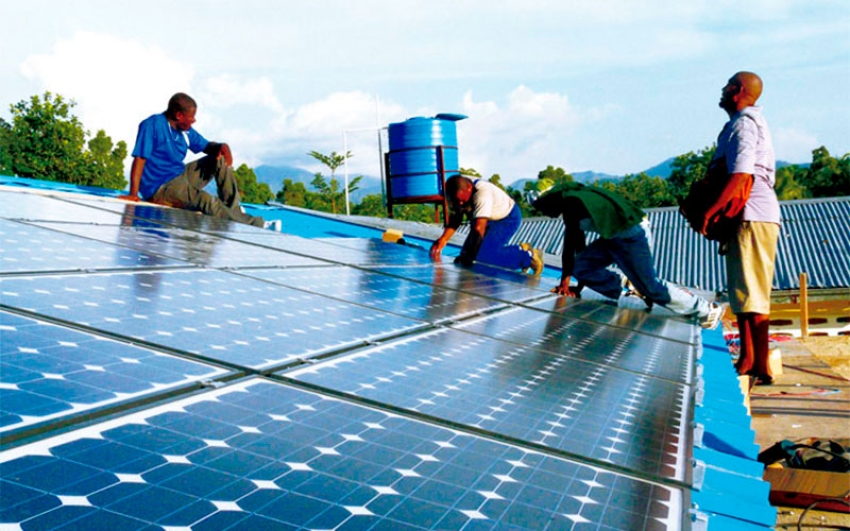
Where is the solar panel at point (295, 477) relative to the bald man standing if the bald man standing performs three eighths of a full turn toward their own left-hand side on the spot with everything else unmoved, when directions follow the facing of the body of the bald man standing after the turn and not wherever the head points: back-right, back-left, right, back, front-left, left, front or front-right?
front-right

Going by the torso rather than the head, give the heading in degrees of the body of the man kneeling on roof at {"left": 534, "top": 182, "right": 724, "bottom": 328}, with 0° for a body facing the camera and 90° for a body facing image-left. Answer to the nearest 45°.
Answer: approximately 90°

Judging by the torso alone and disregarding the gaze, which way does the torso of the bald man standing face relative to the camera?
to the viewer's left

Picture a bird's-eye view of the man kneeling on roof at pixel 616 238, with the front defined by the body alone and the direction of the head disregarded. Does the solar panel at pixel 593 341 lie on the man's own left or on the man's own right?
on the man's own left

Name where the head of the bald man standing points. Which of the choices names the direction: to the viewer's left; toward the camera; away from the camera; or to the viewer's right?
to the viewer's left

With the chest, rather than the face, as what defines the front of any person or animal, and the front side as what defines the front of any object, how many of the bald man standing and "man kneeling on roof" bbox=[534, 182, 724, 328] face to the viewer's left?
2

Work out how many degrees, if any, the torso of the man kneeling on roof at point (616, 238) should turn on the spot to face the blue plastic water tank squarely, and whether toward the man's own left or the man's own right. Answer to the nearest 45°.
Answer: approximately 45° to the man's own right

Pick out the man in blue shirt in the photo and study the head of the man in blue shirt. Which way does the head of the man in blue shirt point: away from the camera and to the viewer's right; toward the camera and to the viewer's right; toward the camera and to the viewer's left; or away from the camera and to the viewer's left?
toward the camera and to the viewer's right

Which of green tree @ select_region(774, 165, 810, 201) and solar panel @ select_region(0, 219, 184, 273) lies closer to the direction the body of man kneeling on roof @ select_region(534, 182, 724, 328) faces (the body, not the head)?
the solar panel

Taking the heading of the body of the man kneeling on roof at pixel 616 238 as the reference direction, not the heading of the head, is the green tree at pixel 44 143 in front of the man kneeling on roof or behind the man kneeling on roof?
in front

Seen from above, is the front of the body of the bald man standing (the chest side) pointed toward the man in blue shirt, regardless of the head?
yes

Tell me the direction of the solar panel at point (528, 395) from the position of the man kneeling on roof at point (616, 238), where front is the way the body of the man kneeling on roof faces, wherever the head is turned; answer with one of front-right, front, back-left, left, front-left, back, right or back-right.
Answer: left

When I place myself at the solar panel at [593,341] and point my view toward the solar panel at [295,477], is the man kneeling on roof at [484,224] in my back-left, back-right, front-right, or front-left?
back-right

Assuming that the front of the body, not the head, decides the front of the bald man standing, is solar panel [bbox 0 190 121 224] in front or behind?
in front
